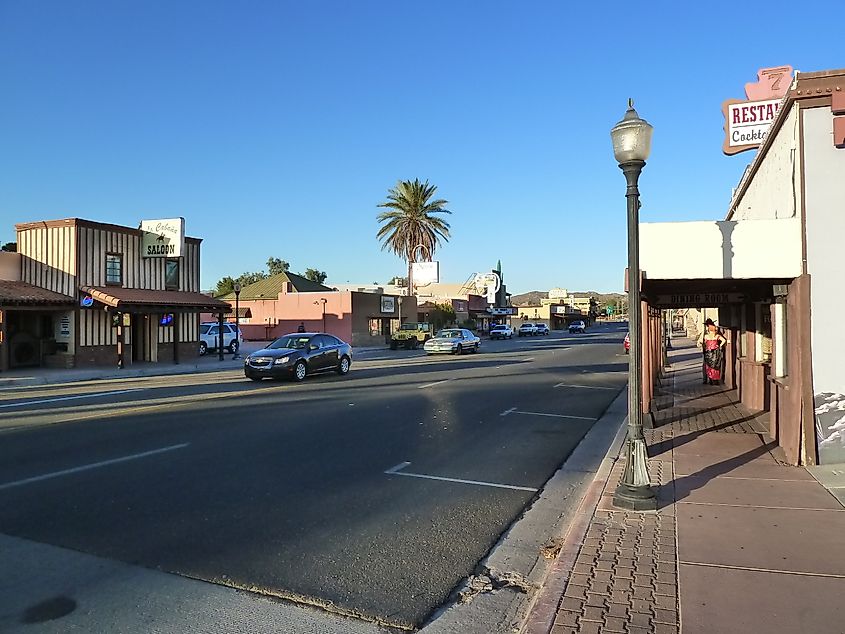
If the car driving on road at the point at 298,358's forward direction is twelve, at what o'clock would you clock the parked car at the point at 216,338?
the parked car at the point at 216,338 is roughly at 4 o'clock from the car driving on road at the point at 298,358.

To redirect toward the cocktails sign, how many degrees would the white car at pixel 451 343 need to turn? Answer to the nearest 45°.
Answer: approximately 45° to its left

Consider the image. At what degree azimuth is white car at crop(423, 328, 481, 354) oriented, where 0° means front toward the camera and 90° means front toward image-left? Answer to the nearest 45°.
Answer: approximately 45°

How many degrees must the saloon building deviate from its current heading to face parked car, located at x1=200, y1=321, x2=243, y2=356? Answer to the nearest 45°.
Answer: approximately 90° to its left

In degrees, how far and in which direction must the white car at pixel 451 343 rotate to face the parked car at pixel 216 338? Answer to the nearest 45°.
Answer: approximately 45° to its right

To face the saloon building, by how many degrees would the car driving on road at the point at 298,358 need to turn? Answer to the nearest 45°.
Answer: approximately 90° to its right

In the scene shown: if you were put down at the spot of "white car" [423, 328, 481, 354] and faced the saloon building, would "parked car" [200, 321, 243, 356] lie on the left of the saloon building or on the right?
right
